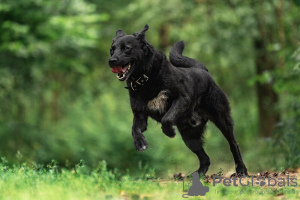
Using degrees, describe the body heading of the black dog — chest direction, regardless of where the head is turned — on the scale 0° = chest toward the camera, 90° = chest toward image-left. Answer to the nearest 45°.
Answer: approximately 45°
